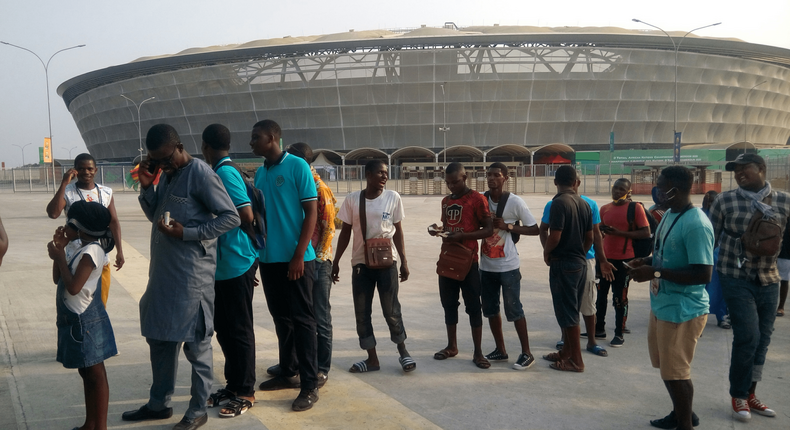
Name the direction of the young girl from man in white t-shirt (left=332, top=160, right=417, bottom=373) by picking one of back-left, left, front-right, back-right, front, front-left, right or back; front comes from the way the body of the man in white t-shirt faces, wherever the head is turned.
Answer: front-right

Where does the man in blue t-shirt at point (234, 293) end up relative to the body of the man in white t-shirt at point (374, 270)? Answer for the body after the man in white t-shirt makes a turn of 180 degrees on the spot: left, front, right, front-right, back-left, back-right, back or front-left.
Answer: back-left

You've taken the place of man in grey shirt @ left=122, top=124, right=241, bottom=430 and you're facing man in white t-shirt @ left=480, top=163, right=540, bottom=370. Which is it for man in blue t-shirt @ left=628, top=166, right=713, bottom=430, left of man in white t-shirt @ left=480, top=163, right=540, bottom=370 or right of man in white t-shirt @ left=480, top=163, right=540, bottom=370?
right

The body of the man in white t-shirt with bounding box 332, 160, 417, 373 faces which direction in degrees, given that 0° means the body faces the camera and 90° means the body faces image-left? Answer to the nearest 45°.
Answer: approximately 0°

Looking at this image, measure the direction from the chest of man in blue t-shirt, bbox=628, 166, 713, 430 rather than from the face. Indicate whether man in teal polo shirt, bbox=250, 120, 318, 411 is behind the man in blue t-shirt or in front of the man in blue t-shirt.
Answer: in front

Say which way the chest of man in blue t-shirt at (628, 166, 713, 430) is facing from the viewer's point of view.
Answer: to the viewer's left

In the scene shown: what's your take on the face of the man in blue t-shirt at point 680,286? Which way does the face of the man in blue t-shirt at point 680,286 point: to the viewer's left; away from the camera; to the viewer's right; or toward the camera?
to the viewer's left
